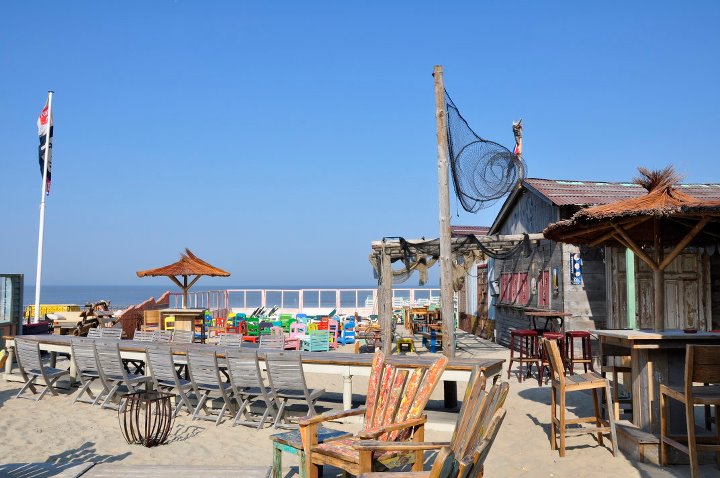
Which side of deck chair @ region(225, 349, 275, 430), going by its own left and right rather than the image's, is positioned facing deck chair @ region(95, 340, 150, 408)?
left

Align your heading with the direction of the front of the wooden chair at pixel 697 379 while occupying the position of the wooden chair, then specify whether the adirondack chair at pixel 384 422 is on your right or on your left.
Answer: on your left

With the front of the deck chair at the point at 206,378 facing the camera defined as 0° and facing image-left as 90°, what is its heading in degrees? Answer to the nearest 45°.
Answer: approximately 225°

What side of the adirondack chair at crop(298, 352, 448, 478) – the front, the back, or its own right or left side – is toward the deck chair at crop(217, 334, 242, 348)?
right

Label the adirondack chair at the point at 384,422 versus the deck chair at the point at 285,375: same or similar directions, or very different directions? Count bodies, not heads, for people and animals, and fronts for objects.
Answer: very different directions

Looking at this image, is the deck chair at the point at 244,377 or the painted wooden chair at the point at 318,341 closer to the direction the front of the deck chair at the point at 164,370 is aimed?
the painted wooden chair

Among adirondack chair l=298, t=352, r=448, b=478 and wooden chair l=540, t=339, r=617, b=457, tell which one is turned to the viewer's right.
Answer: the wooden chair

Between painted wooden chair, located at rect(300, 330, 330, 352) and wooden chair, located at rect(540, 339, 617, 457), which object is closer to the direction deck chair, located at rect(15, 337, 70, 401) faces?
the painted wooden chair

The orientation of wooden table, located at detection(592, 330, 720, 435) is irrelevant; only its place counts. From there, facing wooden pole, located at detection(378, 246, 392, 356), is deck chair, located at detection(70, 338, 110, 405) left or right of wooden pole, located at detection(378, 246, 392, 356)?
left

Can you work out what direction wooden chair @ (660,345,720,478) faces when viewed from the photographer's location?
facing away from the viewer and to the left of the viewer

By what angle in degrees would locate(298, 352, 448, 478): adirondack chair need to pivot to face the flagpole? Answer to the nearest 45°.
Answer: approximately 90° to its right

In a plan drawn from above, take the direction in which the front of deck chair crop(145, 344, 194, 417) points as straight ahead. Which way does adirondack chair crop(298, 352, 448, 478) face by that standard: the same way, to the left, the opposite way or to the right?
the opposite way

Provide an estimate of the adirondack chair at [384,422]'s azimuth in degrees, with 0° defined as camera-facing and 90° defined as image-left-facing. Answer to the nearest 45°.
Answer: approximately 45°

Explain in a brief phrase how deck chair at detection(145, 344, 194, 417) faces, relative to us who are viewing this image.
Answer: facing away from the viewer and to the right of the viewer

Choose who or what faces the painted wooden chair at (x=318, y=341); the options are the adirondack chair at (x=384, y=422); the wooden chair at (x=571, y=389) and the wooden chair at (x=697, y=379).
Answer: the wooden chair at (x=697, y=379)

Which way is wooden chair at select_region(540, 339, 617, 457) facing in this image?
to the viewer's right
